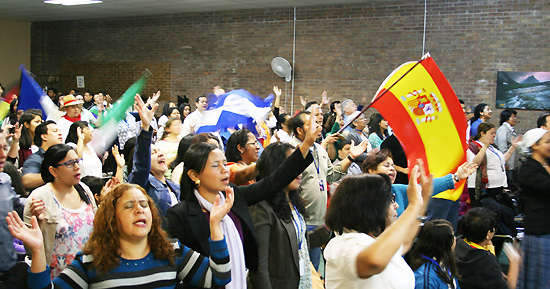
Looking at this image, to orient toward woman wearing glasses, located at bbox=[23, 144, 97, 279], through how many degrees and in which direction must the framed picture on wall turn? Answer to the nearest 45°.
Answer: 0° — it already faces them

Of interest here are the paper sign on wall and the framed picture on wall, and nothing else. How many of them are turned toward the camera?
2

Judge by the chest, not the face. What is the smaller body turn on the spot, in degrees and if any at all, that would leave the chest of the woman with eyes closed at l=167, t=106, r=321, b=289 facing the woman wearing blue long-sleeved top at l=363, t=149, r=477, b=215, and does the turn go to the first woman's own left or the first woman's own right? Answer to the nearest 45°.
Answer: approximately 90° to the first woman's own left

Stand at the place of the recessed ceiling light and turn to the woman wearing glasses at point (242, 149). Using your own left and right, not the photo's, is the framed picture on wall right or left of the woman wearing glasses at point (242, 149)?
left
